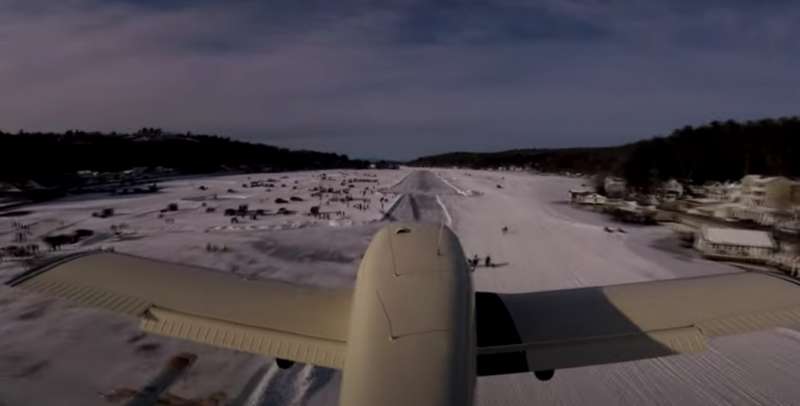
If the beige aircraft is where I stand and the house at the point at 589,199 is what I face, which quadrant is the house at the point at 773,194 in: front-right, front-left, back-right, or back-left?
front-right

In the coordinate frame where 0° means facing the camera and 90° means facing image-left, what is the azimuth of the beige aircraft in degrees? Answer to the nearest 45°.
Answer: approximately 180°

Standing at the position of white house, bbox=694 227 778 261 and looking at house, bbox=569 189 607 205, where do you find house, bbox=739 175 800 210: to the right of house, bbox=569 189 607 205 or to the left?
right

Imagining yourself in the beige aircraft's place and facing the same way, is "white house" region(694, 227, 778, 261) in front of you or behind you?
in front

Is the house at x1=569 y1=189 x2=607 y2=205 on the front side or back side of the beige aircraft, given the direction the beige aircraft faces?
on the front side

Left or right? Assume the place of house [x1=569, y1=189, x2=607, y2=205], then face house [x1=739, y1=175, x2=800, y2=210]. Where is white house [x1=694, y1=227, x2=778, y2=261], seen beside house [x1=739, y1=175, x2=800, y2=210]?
right

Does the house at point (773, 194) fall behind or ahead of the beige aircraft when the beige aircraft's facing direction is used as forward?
ahead
